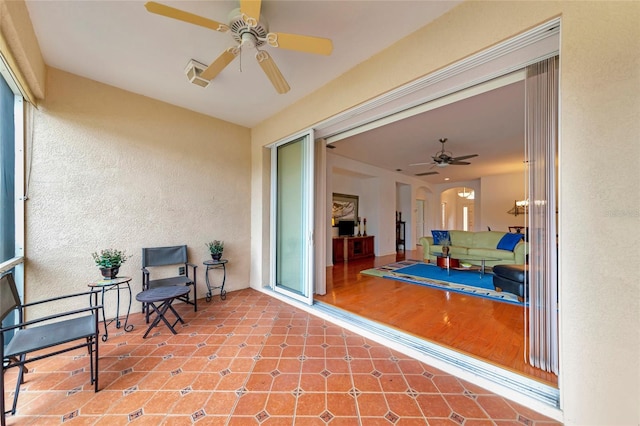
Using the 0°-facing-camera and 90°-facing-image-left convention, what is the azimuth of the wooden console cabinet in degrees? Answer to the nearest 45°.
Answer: approximately 315°

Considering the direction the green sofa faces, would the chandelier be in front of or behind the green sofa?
behind

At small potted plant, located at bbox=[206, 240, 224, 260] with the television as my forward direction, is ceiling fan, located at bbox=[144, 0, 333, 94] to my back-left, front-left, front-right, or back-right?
back-right

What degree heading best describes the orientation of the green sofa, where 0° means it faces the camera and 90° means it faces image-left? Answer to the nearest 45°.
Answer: approximately 0°

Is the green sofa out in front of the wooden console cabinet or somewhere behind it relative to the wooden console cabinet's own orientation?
in front

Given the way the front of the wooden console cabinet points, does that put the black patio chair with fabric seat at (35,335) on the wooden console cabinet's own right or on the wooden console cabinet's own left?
on the wooden console cabinet's own right

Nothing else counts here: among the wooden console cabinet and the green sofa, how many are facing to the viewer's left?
0

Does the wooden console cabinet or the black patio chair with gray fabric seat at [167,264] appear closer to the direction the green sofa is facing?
the black patio chair with gray fabric seat

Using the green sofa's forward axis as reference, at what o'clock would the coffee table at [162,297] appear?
The coffee table is roughly at 1 o'clock from the green sofa.

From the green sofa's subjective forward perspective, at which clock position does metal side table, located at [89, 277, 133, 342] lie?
The metal side table is roughly at 1 o'clock from the green sofa.

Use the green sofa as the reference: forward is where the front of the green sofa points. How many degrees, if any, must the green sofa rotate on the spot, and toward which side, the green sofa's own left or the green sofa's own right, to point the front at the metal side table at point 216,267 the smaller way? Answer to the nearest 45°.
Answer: approximately 45° to the green sofa's own right

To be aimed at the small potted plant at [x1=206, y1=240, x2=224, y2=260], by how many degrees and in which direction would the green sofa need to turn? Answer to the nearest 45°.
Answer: approximately 45° to its right

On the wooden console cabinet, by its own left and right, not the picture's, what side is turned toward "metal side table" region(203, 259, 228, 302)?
right

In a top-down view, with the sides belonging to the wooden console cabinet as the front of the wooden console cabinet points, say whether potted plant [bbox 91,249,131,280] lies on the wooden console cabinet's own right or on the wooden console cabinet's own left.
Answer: on the wooden console cabinet's own right
